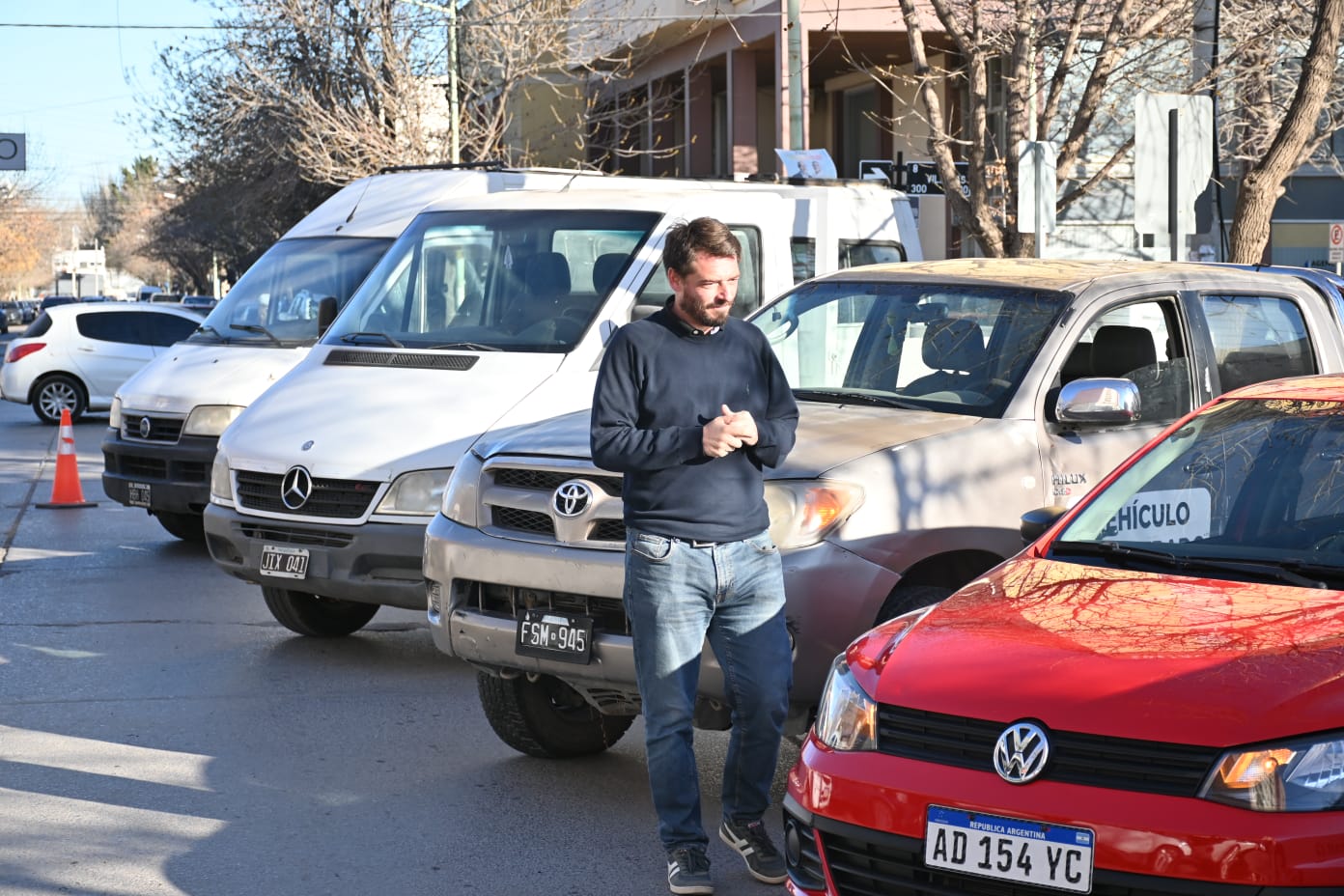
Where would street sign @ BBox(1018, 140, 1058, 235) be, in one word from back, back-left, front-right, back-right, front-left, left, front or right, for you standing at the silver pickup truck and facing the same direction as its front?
back-right

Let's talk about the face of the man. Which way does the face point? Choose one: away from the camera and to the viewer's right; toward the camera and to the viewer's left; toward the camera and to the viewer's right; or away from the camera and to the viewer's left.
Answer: toward the camera and to the viewer's right

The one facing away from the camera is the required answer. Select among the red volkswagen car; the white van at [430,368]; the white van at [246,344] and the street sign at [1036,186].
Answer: the street sign

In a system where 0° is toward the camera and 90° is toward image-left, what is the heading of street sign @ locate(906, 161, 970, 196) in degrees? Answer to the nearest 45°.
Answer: approximately 0°

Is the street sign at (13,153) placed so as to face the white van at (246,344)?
yes

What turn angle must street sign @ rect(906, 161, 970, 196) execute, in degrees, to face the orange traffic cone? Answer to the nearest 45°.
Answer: approximately 45° to its right

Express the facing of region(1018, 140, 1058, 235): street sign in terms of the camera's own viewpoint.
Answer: facing away from the viewer

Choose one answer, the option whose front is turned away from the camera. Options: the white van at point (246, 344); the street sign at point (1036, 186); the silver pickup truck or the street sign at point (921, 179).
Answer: the street sign at point (1036, 186)

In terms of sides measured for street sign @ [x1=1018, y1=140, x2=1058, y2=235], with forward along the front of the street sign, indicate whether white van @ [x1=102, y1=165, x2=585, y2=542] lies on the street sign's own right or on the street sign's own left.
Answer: on the street sign's own left

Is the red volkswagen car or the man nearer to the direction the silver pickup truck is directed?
the man

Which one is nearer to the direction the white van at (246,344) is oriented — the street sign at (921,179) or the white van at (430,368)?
the white van
